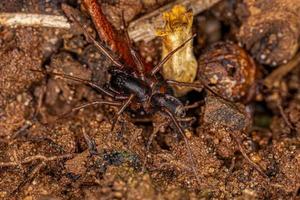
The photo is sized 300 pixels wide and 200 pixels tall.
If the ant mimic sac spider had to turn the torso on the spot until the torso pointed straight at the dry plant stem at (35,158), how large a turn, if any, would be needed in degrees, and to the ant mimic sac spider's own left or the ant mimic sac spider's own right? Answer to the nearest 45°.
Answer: approximately 45° to the ant mimic sac spider's own left

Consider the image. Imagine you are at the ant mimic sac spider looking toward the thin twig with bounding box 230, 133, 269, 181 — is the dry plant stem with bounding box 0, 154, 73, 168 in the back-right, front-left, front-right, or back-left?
back-right

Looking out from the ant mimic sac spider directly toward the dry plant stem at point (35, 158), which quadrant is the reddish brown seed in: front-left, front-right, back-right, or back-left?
back-left

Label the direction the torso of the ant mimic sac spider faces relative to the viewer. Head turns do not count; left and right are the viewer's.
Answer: facing away from the viewer and to the left of the viewer

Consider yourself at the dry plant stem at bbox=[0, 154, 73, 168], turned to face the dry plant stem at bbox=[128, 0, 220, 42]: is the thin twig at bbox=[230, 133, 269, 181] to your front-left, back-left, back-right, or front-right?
front-right

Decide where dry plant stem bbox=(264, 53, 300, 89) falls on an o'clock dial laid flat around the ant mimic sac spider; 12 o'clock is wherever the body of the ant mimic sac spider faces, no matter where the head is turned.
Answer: The dry plant stem is roughly at 4 o'clock from the ant mimic sac spider.
